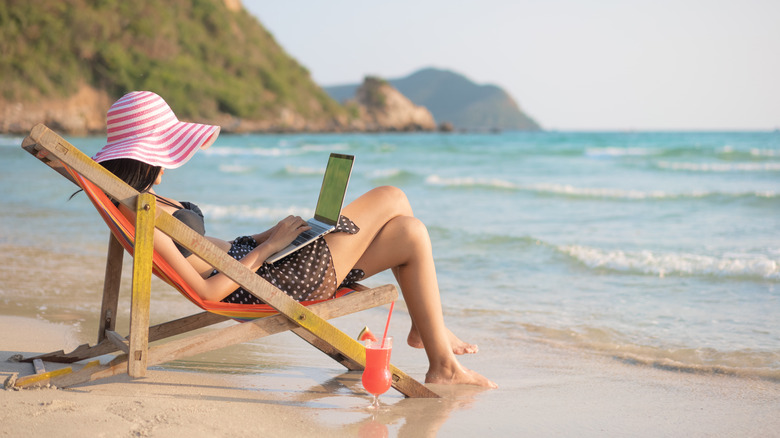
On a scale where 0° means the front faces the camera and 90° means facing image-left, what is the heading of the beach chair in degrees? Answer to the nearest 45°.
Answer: approximately 270°

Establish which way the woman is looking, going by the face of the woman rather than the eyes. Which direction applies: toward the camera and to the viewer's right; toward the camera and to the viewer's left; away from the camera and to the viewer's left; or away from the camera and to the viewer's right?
away from the camera and to the viewer's right

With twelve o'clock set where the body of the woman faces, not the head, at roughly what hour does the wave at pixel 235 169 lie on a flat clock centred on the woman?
The wave is roughly at 9 o'clock from the woman.

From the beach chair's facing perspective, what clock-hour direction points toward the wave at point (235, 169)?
The wave is roughly at 9 o'clock from the beach chair.

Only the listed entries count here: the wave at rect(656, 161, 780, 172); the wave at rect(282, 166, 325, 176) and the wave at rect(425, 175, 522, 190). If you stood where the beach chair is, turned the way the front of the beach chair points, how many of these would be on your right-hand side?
0

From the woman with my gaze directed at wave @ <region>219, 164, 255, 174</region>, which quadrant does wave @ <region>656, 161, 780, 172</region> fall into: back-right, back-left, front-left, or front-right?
front-right

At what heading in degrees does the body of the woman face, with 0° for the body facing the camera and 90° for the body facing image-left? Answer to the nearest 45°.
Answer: approximately 270°

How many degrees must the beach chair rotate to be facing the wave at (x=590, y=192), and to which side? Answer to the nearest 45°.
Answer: approximately 45° to its left

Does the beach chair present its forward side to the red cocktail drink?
yes

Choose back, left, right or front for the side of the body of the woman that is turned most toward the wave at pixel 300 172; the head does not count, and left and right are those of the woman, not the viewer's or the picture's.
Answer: left

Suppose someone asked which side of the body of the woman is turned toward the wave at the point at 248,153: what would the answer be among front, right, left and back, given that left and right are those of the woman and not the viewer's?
left

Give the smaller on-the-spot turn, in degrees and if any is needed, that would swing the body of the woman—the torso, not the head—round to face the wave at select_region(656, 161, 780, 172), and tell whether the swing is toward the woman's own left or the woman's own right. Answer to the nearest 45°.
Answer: approximately 45° to the woman's own left

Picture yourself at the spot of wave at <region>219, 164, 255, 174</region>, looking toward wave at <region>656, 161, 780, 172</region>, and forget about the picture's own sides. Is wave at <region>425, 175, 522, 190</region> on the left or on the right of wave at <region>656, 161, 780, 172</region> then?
right

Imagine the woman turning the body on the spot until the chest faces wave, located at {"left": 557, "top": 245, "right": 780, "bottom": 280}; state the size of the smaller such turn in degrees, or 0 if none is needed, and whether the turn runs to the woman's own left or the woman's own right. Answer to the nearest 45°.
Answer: approximately 45° to the woman's own left
